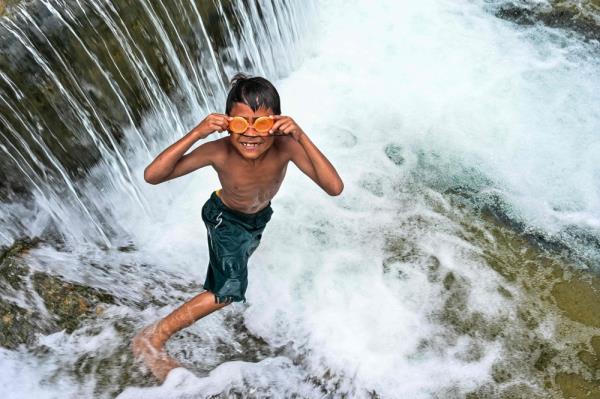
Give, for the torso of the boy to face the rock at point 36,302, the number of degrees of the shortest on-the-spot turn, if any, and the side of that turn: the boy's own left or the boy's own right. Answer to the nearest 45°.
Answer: approximately 90° to the boy's own right

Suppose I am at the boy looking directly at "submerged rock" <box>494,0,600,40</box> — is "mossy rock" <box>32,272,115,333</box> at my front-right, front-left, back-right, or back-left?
back-left

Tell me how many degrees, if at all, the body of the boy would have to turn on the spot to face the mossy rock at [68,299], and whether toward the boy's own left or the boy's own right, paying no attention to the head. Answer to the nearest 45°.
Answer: approximately 90° to the boy's own right

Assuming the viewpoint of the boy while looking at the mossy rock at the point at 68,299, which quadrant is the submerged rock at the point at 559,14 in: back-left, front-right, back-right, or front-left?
back-right

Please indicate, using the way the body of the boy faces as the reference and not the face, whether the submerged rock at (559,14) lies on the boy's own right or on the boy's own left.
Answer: on the boy's own left

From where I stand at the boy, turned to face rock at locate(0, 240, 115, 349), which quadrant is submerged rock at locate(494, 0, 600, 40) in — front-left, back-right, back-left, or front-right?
back-right

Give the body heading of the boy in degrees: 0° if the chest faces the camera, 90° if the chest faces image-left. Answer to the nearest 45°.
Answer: approximately 0°
